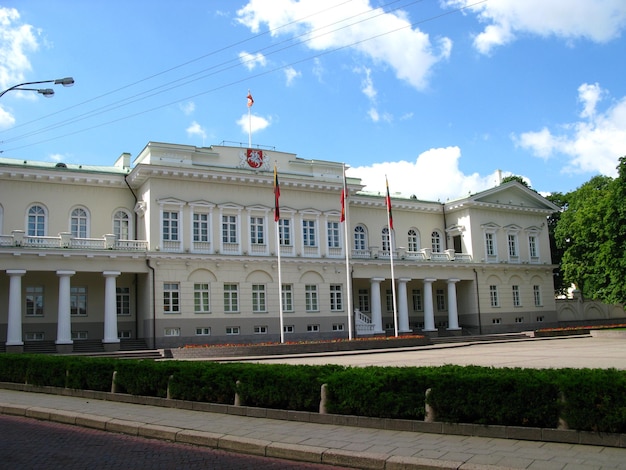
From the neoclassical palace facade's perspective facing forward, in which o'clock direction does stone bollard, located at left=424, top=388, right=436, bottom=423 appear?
The stone bollard is roughly at 1 o'clock from the neoclassical palace facade.

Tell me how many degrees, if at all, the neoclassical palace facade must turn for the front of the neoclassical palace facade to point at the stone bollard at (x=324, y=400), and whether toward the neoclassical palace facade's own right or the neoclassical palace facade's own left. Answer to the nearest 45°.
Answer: approximately 45° to the neoclassical palace facade's own right

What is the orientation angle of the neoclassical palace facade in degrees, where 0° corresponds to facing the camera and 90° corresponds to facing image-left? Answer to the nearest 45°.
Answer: approximately 315°
